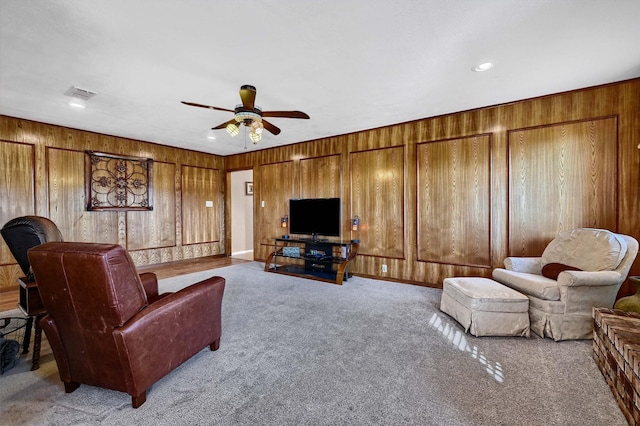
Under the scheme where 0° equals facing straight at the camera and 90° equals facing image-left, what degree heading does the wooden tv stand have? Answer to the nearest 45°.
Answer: approximately 45°

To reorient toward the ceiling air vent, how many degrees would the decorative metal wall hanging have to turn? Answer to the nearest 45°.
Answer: approximately 45° to its right

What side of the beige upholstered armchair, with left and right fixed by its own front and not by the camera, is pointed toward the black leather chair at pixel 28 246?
front

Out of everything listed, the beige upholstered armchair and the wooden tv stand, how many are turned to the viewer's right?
0

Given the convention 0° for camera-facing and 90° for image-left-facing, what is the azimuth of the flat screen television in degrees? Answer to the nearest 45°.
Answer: approximately 45°

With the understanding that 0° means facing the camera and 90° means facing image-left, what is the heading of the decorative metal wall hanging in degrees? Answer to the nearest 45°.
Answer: approximately 315°

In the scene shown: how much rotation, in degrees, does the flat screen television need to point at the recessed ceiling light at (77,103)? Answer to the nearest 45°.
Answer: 0° — it already faces it

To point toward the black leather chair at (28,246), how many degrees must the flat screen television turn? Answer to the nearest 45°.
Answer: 0° — it already faces it

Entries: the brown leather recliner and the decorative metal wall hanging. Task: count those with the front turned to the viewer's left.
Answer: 0

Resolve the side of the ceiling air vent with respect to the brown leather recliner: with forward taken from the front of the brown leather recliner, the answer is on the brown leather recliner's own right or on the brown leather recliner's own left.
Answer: on the brown leather recliner's own left

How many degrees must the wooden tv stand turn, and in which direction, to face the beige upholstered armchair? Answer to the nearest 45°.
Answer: approximately 90° to its left

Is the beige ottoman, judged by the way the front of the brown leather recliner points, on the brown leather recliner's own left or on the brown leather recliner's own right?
on the brown leather recliner's own right

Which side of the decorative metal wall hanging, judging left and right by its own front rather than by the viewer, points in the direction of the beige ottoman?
front
